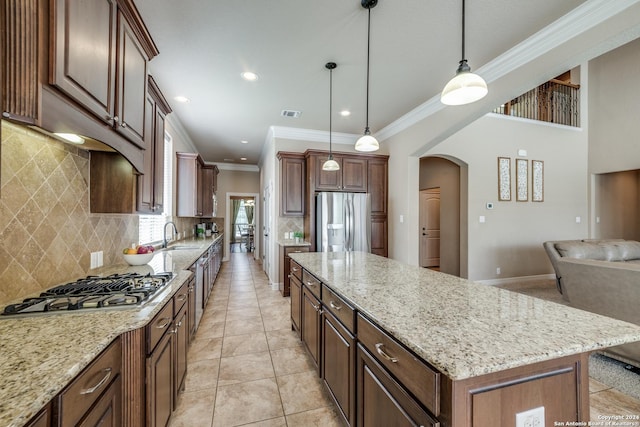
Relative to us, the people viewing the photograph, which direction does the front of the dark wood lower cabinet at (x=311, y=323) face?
facing to the left of the viewer

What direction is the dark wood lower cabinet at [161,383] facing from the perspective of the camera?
to the viewer's right

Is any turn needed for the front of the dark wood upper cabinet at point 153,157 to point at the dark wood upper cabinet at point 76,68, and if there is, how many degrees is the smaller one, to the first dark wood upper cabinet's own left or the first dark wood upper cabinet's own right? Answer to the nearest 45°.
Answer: approximately 90° to the first dark wood upper cabinet's own right

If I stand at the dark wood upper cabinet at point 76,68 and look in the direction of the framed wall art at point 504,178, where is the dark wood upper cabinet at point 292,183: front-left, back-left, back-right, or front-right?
front-left

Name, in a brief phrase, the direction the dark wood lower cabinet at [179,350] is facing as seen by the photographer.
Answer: facing to the right of the viewer

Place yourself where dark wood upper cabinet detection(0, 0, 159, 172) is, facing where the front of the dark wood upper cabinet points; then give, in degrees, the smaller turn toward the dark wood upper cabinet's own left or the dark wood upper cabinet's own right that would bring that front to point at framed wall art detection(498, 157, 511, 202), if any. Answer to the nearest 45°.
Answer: approximately 45° to the dark wood upper cabinet's own left

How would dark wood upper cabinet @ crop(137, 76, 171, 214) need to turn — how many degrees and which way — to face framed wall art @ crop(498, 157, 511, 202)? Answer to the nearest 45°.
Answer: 0° — it already faces it

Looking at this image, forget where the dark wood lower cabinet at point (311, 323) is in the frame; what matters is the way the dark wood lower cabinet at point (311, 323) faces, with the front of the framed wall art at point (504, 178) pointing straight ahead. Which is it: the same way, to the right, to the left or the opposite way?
to the right

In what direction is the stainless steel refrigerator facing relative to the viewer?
toward the camera

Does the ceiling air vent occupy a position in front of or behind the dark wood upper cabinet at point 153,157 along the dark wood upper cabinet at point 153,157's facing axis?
in front

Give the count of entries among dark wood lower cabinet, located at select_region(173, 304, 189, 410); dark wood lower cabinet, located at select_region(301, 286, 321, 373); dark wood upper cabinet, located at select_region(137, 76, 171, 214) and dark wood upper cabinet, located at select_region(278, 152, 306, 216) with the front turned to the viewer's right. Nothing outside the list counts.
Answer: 2

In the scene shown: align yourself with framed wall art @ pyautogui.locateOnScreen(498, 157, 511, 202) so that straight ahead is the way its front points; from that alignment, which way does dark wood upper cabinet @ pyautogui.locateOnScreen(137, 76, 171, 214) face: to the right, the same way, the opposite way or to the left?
to the left

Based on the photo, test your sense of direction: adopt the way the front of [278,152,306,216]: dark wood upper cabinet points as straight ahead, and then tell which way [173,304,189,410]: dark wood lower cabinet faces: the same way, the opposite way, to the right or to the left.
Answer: to the left

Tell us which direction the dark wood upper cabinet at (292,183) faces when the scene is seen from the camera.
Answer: facing the viewer

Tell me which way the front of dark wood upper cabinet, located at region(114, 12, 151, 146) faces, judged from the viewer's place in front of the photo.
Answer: facing to the right of the viewer

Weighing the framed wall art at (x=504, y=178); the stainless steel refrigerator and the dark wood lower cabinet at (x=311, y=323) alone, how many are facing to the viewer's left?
1

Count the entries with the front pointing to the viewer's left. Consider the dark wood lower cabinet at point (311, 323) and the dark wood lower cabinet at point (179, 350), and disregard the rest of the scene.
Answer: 1
